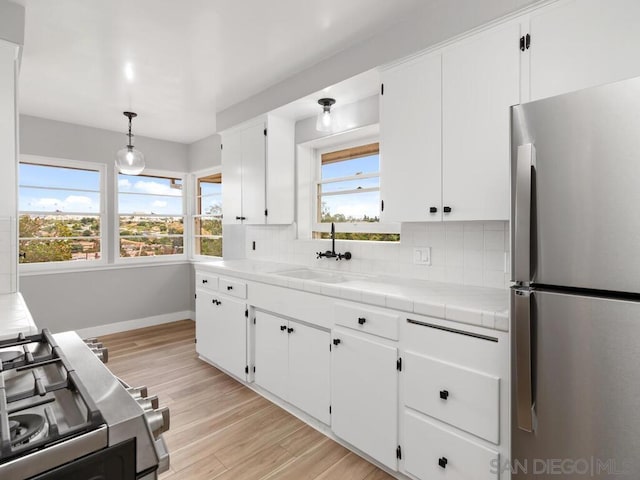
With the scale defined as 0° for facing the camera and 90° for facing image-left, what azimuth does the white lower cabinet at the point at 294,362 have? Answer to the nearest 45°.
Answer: approximately 45°

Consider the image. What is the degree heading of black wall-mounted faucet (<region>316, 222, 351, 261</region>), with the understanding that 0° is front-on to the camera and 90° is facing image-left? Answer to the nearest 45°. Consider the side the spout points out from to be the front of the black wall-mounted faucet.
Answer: approximately 45°

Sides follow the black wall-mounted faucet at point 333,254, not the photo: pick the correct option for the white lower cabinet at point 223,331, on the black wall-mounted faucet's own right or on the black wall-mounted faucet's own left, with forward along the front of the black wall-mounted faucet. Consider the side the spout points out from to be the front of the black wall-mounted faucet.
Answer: on the black wall-mounted faucet's own right

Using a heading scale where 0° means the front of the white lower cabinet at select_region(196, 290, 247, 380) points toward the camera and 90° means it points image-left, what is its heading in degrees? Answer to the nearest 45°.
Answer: approximately 45°

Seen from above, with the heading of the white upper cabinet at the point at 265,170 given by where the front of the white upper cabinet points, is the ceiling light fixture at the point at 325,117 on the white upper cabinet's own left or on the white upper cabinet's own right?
on the white upper cabinet's own left

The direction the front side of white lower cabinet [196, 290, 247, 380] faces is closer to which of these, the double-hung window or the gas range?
the gas range

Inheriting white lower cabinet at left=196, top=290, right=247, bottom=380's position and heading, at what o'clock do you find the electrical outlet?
The electrical outlet is roughly at 9 o'clock from the white lower cabinet.

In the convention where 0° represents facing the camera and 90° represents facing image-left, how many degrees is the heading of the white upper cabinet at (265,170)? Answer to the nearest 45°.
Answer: approximately 45°
